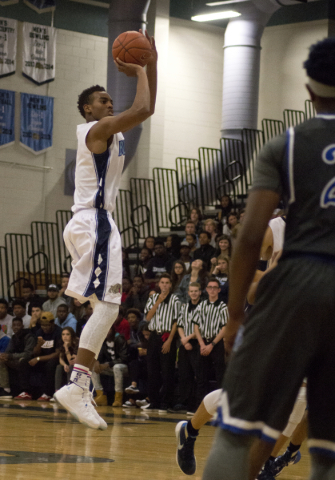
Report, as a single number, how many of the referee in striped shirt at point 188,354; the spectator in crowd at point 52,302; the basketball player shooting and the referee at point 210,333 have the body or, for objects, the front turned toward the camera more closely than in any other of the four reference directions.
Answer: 3

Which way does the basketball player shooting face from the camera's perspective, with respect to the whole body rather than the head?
to the viewer's right

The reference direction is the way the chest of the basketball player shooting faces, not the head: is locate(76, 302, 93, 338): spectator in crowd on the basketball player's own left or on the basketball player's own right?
on the basketball player's own left

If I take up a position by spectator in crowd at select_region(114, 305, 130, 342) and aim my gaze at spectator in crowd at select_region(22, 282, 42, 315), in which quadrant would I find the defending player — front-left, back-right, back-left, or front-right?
back-left

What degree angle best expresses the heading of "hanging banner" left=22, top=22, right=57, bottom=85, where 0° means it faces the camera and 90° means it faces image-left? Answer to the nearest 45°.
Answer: approximately 315°

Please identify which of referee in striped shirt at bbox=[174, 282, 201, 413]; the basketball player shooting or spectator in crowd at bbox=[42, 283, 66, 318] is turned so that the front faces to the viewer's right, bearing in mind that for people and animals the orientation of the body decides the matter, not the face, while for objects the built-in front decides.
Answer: the basketball player shooting

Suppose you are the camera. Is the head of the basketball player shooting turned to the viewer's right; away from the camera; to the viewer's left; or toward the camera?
to the viewer's right
